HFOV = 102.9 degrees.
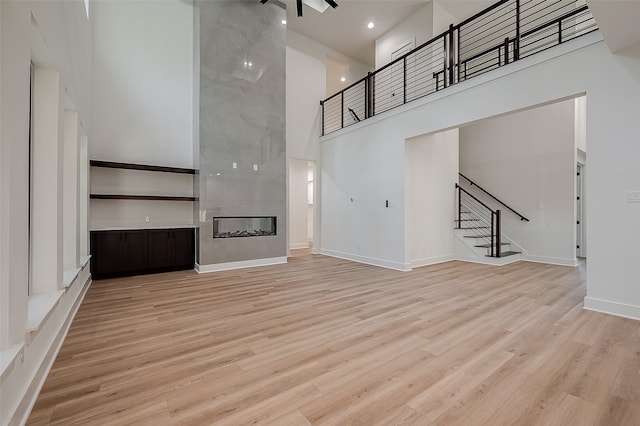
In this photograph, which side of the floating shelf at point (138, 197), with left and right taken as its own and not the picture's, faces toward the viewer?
front

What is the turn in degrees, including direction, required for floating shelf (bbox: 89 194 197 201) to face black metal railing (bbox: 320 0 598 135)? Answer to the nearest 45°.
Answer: approximately 90° to its left

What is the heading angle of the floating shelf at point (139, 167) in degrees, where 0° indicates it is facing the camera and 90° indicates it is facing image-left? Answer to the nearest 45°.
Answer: approximately 0°

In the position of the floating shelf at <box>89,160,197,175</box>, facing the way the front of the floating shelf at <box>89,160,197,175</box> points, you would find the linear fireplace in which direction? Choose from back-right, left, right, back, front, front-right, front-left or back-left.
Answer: left

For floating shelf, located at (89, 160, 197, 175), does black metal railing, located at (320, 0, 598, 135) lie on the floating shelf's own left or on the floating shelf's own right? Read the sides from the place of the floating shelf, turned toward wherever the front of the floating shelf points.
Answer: on the floating shelf's own left

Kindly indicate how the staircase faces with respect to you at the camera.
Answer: facing the viewer and to the right of the viewer

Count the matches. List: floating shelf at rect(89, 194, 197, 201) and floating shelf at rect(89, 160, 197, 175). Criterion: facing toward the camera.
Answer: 2
